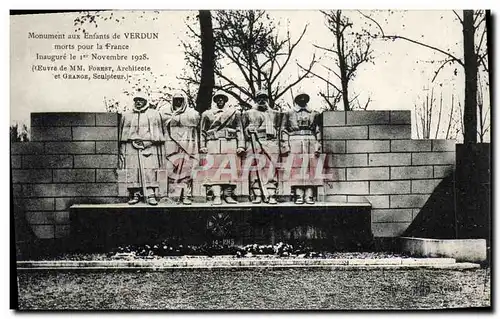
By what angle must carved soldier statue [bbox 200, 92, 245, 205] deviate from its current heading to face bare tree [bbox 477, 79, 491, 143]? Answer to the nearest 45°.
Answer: approximately 90° to its left

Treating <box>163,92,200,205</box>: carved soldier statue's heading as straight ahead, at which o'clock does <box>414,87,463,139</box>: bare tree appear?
The bare tree is roughly at 9 o'clock from the carved soldier statue.

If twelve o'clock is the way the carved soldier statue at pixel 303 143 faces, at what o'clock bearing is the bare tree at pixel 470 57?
The bare tree is roughly at 9 o'clock from the carved soldier statue.

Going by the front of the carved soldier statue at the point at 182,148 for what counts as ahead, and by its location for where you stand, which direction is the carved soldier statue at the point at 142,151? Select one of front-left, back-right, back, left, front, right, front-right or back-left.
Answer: right

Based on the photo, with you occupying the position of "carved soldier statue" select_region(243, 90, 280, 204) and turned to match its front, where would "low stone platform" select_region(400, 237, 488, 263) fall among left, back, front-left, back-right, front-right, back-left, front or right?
left

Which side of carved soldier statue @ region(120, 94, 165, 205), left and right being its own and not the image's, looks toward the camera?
front

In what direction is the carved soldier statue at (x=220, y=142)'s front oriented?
toward the camera

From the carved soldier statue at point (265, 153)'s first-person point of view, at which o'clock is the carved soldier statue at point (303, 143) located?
the carved soldier statue at point (303, 143) is roughly at 9 o'clock from the carved soldier statue at point (265, 153).

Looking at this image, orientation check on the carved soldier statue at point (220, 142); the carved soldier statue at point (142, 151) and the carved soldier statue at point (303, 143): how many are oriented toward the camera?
3

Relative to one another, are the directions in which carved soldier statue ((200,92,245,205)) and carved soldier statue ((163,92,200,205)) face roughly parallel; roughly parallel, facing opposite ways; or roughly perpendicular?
roughly parallel
